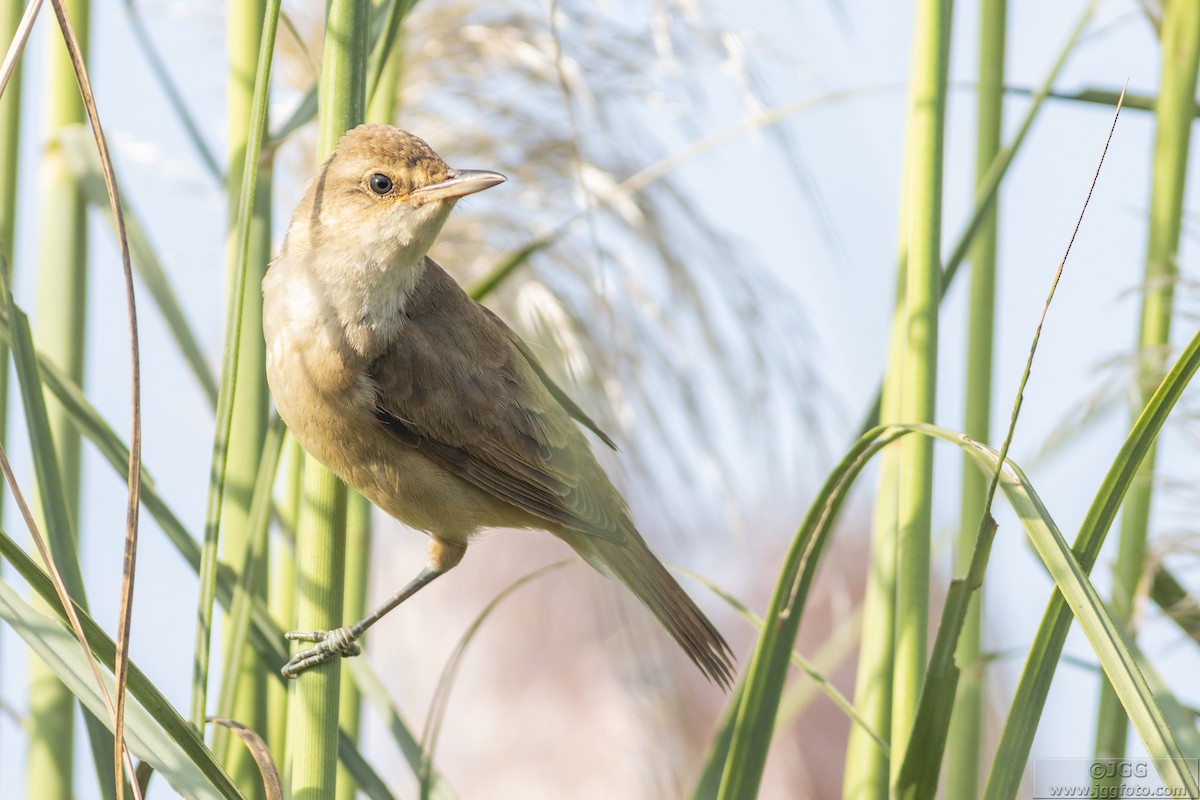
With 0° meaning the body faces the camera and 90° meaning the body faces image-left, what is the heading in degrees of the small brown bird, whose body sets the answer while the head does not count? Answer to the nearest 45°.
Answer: approximately 90°
